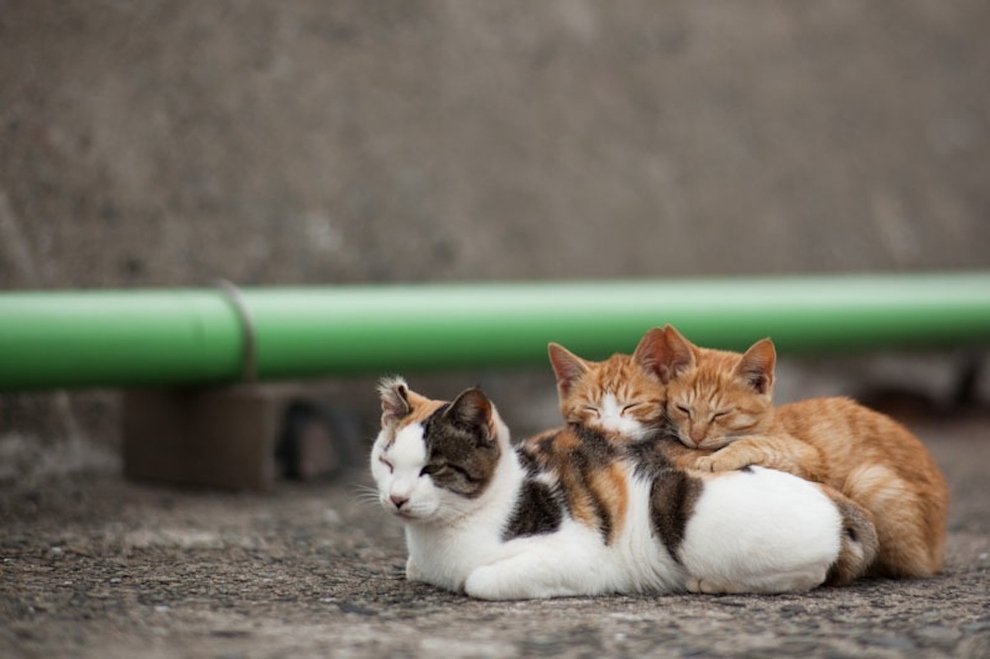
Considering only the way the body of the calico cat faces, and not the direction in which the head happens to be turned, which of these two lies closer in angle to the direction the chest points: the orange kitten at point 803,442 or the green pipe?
the green pipe

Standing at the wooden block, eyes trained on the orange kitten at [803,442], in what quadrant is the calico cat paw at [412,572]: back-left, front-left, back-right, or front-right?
front-right

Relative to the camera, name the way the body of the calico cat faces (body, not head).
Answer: to the viewer's left

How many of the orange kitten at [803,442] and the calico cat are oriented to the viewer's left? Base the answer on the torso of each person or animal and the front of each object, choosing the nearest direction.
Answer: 2

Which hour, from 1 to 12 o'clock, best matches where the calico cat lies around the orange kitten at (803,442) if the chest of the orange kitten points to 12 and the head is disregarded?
The calico cat is roughly at 11 o'clock from the orange kitten.

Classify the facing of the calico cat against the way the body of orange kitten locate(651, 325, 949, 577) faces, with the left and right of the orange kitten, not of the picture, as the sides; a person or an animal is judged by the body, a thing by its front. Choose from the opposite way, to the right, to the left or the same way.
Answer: the same way

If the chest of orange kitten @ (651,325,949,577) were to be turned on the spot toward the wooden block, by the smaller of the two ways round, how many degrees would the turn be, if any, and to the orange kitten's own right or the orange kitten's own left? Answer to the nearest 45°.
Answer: approximately 45° to the orange kitten's own right

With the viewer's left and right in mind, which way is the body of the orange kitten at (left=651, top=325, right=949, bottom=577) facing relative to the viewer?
facing to the left of the viewer

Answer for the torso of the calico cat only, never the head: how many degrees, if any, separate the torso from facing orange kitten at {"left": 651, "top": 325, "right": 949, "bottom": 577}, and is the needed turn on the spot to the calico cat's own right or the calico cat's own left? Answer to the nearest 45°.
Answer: approximately 135° to the calico cat's own right

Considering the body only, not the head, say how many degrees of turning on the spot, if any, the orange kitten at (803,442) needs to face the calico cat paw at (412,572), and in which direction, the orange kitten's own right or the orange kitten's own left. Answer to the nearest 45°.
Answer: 0° — it already faces it
